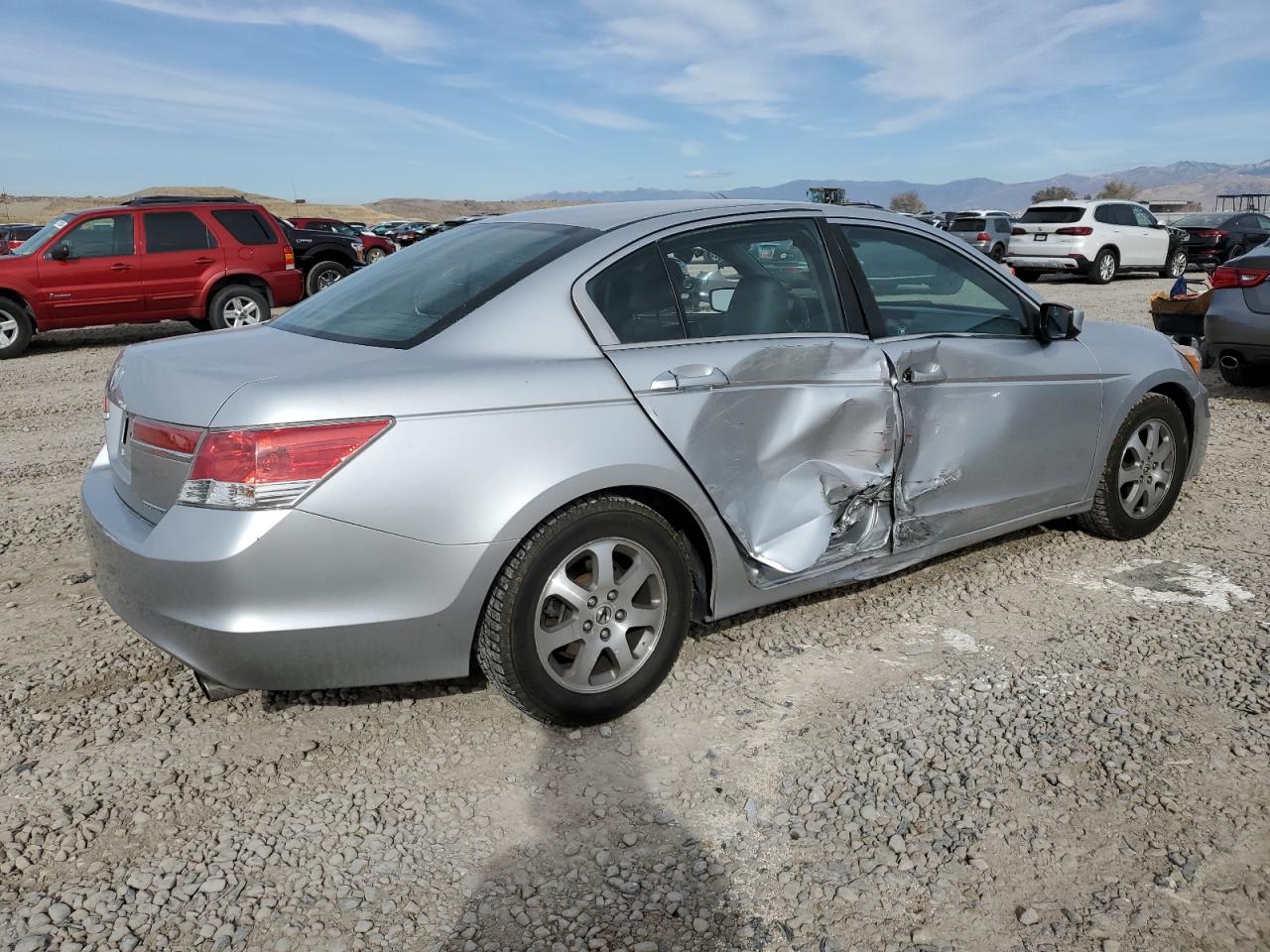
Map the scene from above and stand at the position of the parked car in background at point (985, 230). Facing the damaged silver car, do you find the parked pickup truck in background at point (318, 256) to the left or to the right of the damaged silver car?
right

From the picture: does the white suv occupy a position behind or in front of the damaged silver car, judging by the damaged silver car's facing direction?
in front

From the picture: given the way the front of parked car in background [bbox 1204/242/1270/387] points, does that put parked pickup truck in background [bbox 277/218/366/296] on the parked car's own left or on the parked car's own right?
on the parked car's own left

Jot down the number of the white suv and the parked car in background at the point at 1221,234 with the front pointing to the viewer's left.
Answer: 0

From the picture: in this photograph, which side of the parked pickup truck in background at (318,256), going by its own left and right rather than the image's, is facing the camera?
right

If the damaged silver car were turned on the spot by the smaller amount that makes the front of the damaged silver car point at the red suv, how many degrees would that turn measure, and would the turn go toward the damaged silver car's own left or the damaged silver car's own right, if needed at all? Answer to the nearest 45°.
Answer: approximately 90° to the damaged silver car's own left

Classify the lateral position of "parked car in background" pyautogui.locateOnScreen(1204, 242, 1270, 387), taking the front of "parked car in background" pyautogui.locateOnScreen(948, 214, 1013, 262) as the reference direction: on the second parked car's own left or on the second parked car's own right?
on the second parked car's own right

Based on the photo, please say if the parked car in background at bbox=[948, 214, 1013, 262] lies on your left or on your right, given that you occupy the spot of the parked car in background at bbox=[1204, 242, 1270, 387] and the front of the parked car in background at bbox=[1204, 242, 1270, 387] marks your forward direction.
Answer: on your left

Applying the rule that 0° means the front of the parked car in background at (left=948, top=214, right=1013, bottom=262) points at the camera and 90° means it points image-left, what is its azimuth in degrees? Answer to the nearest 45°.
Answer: approximately 225°
